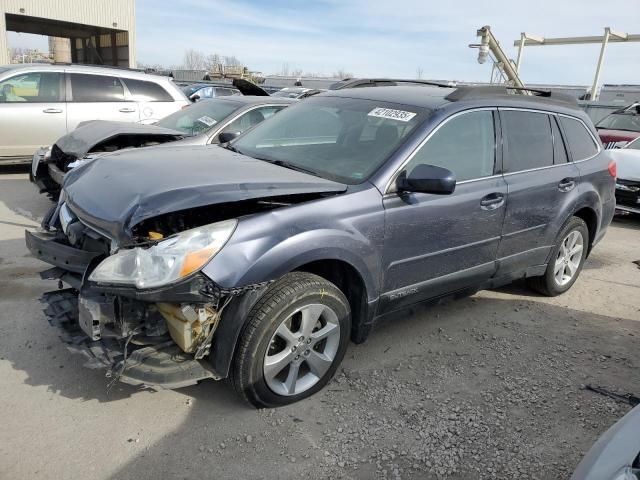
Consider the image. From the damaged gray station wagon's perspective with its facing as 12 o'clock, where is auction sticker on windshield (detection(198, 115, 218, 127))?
The auction sticker on windshield is roughly at 4 o'clock from the damaged gray station wagon.

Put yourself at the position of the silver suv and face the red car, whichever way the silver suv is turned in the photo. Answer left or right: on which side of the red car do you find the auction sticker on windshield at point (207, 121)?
right

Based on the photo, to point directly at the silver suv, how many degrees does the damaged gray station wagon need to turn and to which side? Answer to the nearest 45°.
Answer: approximately 90° to its right

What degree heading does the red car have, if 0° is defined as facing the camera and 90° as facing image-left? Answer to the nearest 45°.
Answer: approximately 45°

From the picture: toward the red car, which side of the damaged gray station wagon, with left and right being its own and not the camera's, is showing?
back

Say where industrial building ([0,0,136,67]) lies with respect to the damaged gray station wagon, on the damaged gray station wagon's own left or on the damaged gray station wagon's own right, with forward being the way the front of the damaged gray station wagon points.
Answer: on the damaged gray station wagon's own right

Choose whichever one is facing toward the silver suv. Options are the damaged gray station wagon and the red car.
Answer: the red car

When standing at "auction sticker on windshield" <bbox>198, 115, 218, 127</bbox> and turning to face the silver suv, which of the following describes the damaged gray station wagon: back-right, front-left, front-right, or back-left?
back-left

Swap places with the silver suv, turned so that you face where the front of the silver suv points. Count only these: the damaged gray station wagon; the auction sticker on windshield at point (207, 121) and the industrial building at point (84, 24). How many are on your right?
1
